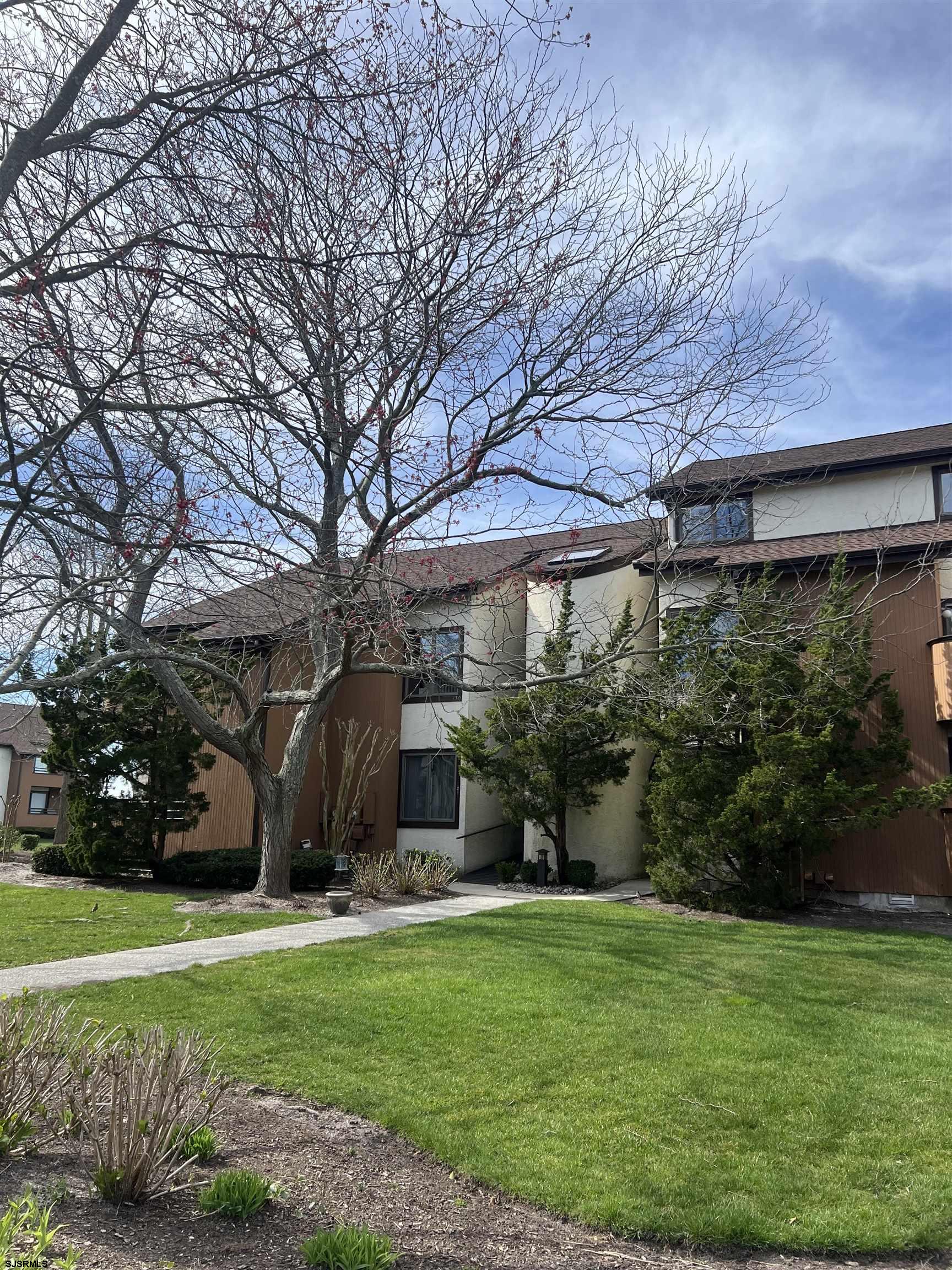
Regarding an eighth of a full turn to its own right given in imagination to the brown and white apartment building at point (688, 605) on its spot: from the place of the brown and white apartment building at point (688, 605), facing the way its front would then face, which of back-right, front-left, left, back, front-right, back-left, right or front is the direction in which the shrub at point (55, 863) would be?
front

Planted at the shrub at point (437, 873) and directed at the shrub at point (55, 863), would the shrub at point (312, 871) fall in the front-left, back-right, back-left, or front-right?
front-left

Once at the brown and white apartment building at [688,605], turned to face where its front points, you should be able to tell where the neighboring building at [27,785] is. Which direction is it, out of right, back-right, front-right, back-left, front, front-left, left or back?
right

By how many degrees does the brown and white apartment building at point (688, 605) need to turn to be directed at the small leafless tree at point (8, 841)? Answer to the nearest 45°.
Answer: approximately 45° to its right

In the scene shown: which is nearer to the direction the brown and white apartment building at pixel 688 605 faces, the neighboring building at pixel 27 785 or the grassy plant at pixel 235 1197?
the grassy plant

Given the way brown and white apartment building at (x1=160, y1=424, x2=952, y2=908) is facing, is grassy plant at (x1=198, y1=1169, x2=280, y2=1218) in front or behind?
in front

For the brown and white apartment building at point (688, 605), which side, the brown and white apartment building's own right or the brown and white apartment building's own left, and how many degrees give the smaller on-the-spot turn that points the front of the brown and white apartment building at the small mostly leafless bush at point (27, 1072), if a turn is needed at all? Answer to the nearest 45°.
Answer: approximately 45° to the brown and white apartment building's own left

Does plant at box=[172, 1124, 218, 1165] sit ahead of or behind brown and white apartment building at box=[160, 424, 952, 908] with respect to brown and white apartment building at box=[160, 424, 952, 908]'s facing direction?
ahead

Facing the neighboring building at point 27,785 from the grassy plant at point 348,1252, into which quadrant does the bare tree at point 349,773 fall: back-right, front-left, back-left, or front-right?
front-right

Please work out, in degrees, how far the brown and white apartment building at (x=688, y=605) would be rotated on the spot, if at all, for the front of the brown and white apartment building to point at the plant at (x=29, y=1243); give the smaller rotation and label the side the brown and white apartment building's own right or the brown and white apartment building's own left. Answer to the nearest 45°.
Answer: approximately 45° to the brown and white apartment building's own left
